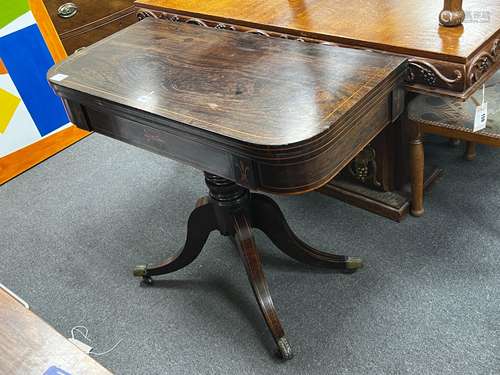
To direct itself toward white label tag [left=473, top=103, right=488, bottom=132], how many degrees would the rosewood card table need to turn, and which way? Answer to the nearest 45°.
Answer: approximately 135° to its left

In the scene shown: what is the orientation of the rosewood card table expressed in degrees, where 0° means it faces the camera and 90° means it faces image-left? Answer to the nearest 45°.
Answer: approximately 45°
